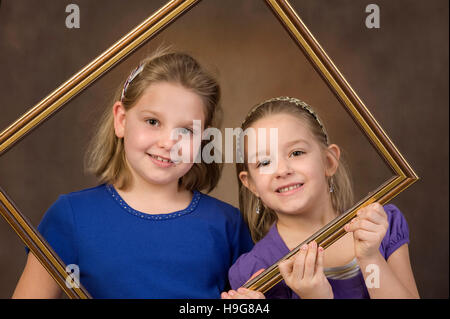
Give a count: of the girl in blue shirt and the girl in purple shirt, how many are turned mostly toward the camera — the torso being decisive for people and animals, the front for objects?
2

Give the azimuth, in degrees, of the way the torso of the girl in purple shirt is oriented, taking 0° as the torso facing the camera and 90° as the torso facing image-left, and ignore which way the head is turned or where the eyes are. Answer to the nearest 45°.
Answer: approximately 0°
